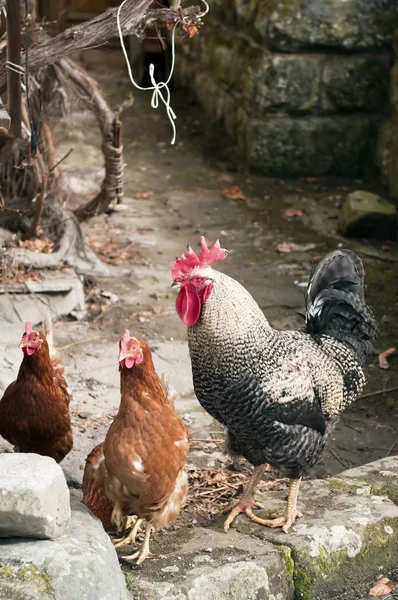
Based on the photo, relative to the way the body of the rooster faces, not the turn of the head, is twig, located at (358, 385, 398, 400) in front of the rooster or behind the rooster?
behind

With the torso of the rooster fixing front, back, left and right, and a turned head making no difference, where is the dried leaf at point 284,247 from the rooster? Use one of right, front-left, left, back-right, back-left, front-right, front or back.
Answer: back-right

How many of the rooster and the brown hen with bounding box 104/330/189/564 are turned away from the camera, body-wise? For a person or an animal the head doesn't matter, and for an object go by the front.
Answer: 0

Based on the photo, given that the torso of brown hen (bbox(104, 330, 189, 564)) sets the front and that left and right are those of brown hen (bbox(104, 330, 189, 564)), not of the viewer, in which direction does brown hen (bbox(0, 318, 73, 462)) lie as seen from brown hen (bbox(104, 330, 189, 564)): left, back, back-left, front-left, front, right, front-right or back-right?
right

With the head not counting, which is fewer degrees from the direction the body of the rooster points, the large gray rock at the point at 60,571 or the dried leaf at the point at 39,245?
the large gray rock

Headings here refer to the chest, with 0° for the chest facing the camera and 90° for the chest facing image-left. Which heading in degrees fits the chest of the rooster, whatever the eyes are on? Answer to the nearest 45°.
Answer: approximately 45°

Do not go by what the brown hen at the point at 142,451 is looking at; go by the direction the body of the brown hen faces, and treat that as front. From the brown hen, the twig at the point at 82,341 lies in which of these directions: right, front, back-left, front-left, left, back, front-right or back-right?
back-right

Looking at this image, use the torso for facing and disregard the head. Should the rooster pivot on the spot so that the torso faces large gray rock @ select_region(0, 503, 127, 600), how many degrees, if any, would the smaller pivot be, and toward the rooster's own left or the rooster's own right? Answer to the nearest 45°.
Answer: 0° — it already faces it

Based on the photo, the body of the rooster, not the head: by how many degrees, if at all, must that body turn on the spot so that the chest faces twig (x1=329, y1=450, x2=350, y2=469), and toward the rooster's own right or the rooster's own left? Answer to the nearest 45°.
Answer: approximately 180°
